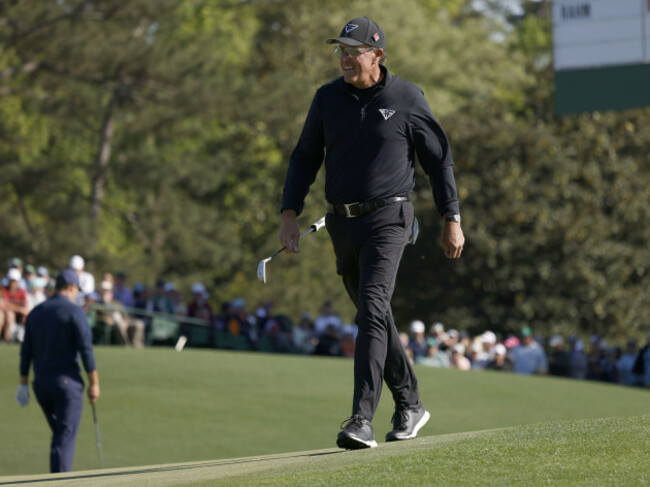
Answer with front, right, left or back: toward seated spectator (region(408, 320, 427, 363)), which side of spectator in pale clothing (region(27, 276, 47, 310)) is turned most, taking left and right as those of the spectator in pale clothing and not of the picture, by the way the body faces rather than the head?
left

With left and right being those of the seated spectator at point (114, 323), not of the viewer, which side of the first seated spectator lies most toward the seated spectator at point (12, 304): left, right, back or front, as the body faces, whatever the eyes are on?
right

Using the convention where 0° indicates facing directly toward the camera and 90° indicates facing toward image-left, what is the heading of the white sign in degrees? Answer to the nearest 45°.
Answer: approximately 0°

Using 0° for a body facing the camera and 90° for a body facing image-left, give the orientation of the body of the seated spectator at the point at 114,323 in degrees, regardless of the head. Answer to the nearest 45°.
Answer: approximately 315°

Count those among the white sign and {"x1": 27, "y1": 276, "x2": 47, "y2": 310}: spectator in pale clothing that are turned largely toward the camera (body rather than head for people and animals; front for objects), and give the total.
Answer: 2

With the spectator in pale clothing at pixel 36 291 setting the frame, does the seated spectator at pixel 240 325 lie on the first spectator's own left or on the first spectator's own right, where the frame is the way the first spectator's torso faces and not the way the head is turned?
on the first spectator's own left

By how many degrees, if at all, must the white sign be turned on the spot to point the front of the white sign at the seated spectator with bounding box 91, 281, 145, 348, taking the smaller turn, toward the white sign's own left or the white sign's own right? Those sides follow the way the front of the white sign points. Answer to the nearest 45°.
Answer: approximately 90° to the white sign's own right

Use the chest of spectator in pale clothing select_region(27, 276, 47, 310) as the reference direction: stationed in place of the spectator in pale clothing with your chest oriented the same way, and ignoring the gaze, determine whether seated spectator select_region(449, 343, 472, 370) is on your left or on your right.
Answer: on your left

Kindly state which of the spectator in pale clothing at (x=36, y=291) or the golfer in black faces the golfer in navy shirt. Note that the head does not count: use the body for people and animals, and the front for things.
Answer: the spectator in pale clothing
